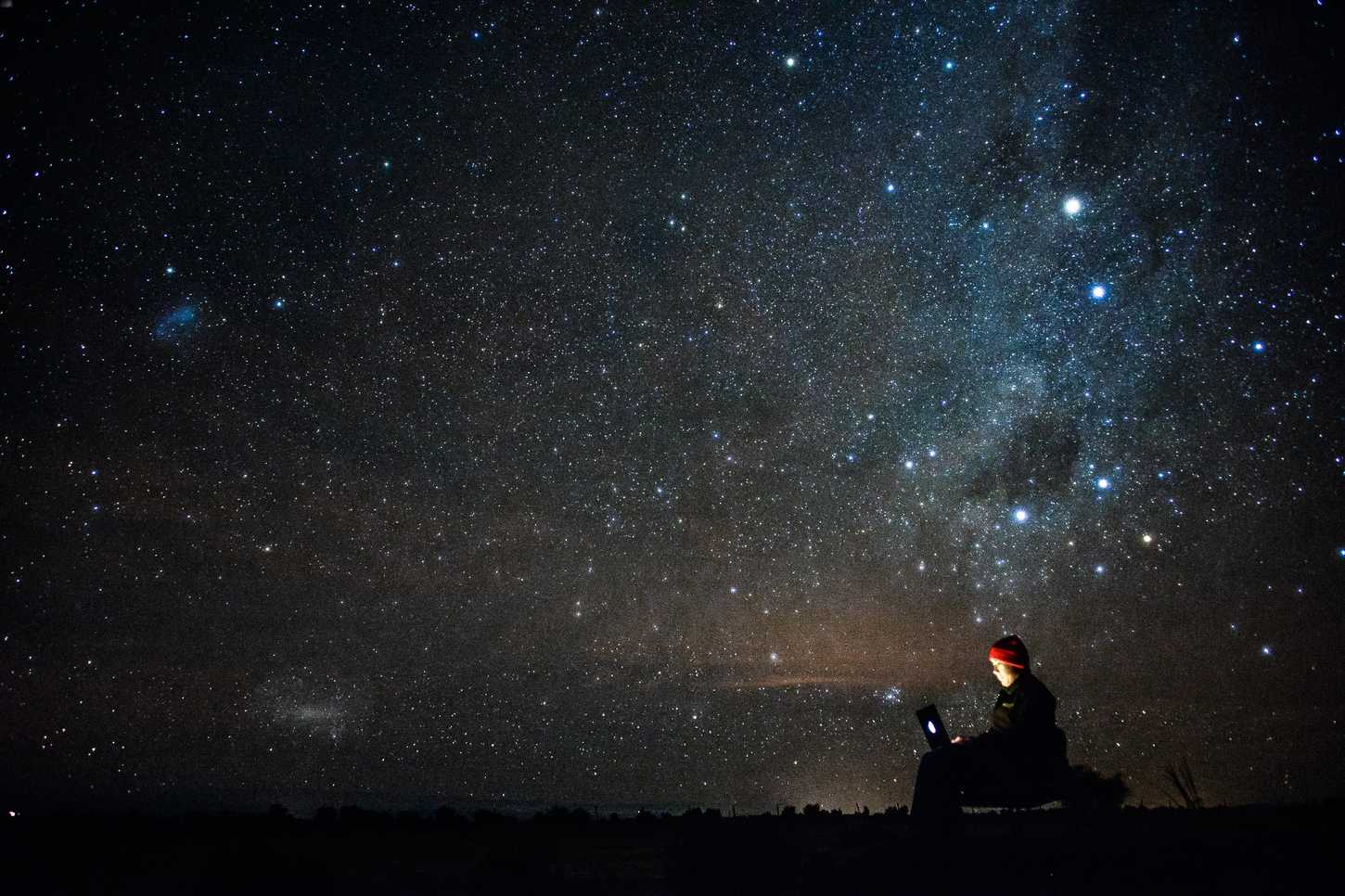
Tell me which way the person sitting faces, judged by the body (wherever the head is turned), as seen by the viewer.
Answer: to the viewer's left

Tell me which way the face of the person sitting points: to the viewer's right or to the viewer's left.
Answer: to the viewer's left
